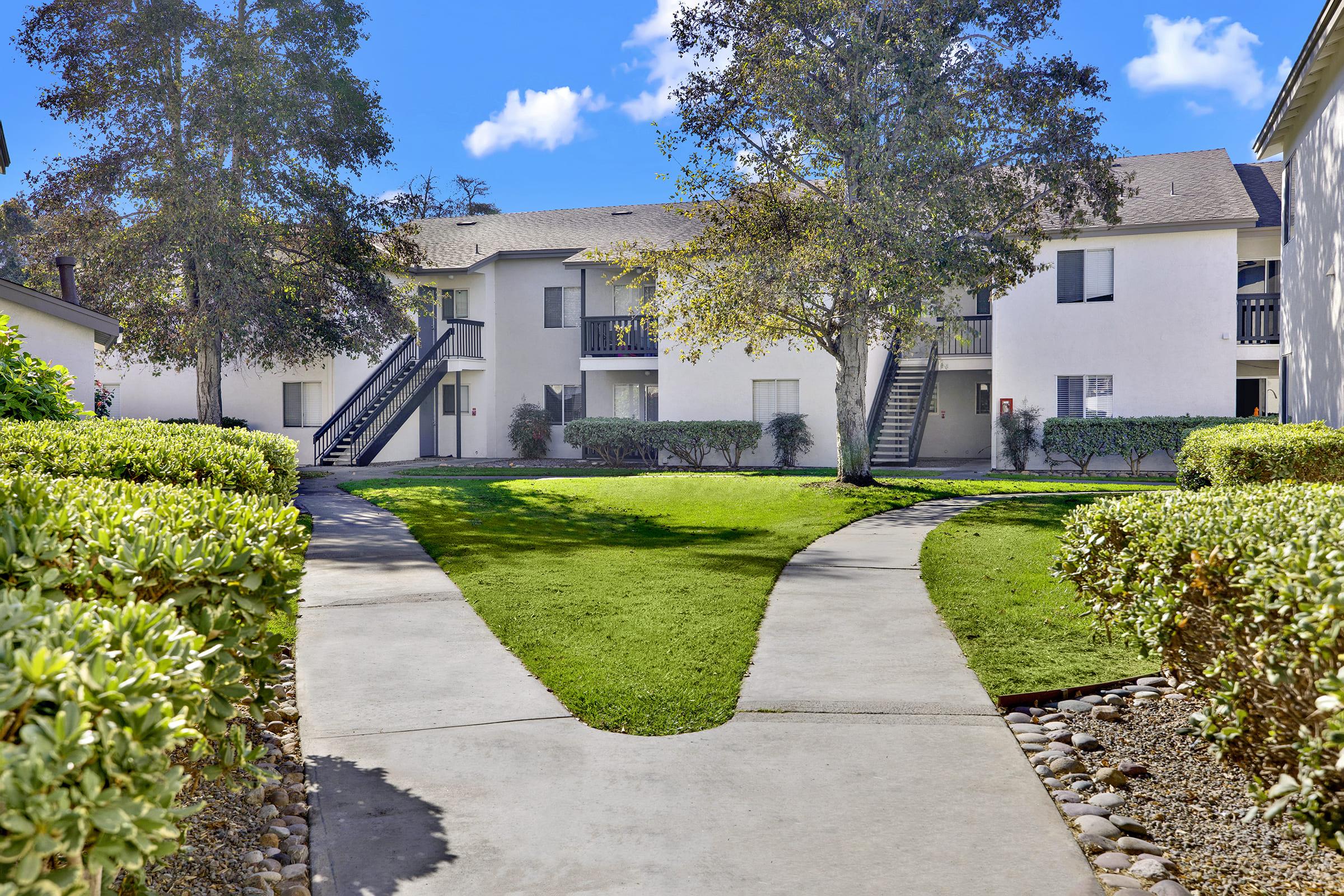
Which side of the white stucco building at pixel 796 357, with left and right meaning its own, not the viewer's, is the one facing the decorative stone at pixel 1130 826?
front

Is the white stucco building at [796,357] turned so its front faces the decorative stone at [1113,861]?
yes

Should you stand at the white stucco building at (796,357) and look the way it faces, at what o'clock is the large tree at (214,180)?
The large tree is roughly at 2 o'clock from the white stucco building.

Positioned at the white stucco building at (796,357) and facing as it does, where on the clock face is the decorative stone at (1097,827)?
The decorative stone is roughly at 12 o'clock from the white stucco building.

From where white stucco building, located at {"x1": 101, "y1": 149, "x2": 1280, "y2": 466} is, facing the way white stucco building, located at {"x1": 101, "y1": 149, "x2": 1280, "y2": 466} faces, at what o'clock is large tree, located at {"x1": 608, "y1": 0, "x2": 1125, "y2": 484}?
The large tree is roughly at 12 o'clock from the white stucco building.

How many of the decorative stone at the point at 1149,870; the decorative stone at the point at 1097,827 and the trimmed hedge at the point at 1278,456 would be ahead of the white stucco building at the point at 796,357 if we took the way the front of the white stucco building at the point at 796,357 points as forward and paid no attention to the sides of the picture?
3

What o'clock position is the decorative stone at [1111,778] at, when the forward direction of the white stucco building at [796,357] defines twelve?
The decorative stone is roughly at 12 o'clock from the white stucco building.

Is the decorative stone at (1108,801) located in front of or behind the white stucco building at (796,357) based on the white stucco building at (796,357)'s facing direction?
in front

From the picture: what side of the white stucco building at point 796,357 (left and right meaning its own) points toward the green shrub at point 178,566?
front

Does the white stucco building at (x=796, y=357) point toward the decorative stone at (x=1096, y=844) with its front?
yes

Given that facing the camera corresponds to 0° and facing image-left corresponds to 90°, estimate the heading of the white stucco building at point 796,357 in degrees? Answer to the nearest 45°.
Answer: approximately 0°

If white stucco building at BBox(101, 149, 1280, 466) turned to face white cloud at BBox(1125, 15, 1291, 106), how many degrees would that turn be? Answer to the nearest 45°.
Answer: approximately 135° to its left

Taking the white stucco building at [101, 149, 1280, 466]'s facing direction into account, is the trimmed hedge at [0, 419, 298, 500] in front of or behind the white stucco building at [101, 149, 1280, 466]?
in front
